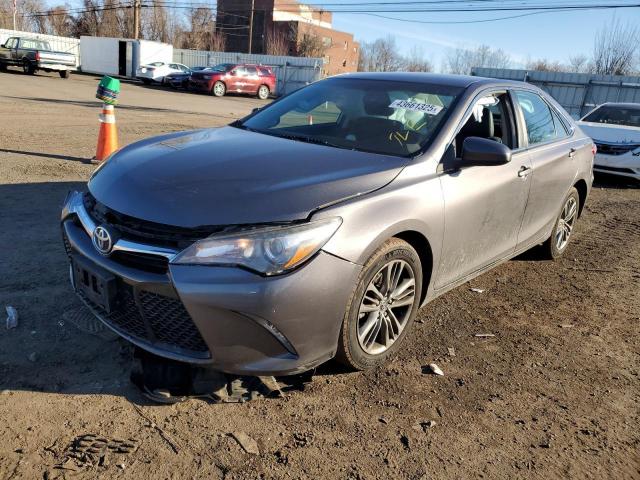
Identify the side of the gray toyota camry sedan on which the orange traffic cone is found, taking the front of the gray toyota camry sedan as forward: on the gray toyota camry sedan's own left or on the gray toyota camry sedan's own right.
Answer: on the gray toyota camry sedan's own right

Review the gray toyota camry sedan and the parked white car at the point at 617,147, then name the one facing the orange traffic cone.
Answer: the parked white car

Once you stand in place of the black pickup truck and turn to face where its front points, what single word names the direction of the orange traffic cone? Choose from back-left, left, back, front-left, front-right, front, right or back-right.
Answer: back-left

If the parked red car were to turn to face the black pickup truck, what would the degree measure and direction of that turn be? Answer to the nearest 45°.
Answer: approximately 45° to its right

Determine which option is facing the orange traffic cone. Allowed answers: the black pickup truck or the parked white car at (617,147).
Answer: the parked white car

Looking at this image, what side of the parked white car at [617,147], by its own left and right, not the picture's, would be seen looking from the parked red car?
right

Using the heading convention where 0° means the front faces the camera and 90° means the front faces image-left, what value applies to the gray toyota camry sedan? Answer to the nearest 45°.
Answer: approximately 45°

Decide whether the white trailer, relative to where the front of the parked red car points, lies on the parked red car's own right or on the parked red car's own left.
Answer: on the parked red car's own right

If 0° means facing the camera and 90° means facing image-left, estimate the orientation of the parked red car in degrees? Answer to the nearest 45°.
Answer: approximately 45°

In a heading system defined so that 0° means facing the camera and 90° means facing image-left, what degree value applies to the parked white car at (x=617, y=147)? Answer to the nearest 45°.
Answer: approximately 45°
